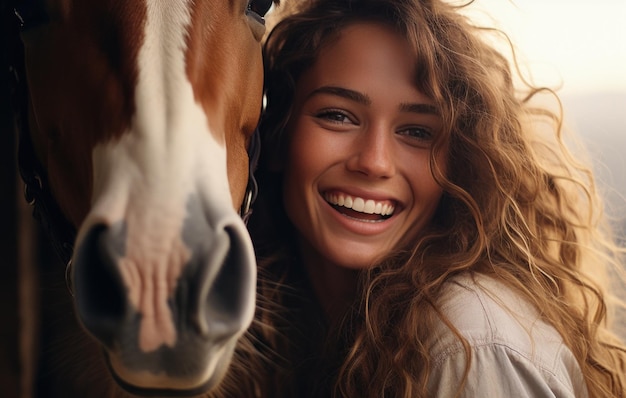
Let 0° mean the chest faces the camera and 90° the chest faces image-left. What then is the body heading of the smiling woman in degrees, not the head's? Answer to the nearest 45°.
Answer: approximately 45°
